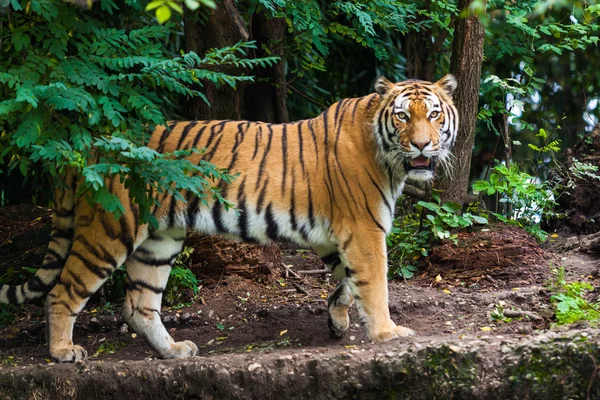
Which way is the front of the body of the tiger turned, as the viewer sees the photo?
to the viewer's right

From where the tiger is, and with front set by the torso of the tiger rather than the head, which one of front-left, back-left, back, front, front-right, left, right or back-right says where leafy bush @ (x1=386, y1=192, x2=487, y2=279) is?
front-left

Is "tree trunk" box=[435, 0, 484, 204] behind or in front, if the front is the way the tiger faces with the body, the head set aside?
in front

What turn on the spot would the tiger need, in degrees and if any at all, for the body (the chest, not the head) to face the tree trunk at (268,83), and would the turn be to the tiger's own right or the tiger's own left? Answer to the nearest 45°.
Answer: approximately 90° to the tiger's own left
